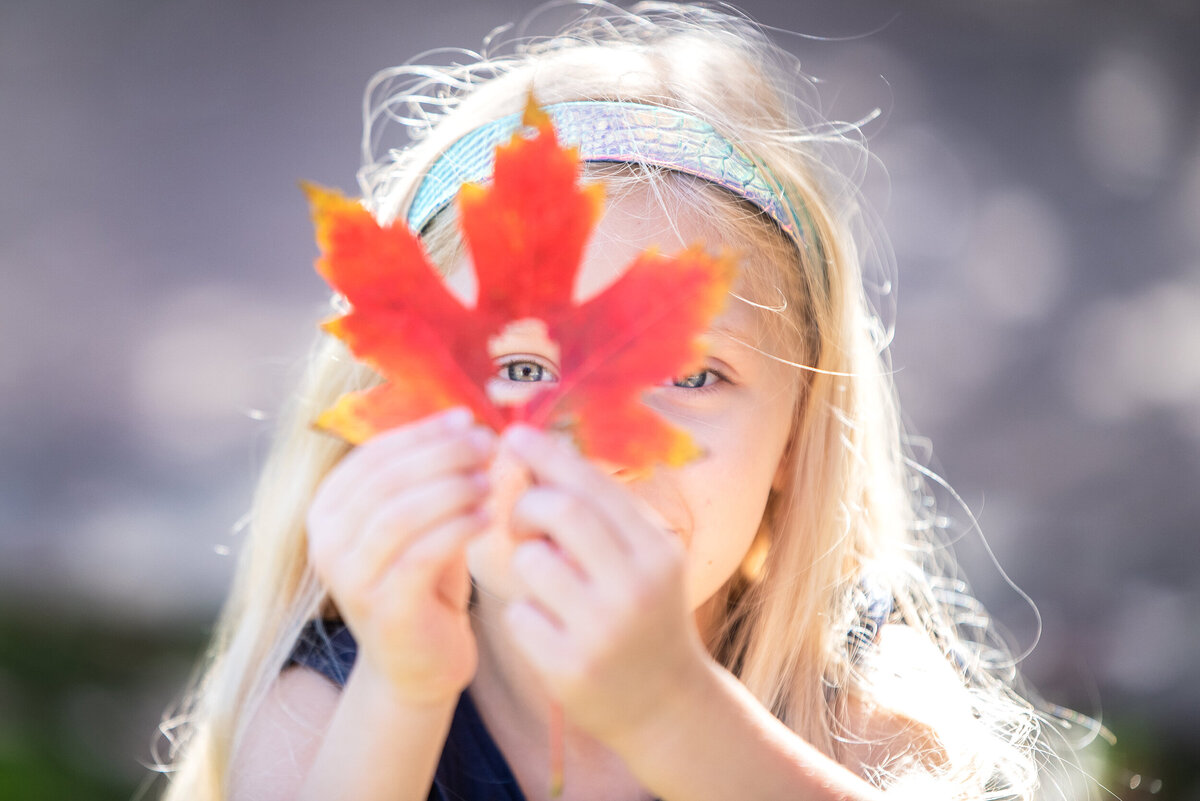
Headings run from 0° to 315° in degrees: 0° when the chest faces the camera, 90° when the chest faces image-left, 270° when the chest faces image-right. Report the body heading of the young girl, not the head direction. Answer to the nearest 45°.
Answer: approximately 0°
